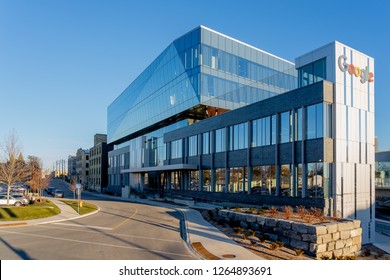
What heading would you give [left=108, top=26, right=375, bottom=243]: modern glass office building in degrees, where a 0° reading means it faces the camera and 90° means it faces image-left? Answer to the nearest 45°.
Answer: approximately 45°

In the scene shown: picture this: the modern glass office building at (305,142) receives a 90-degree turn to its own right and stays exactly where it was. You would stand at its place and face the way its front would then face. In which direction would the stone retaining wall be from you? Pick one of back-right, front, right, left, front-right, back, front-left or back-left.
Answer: back-left
